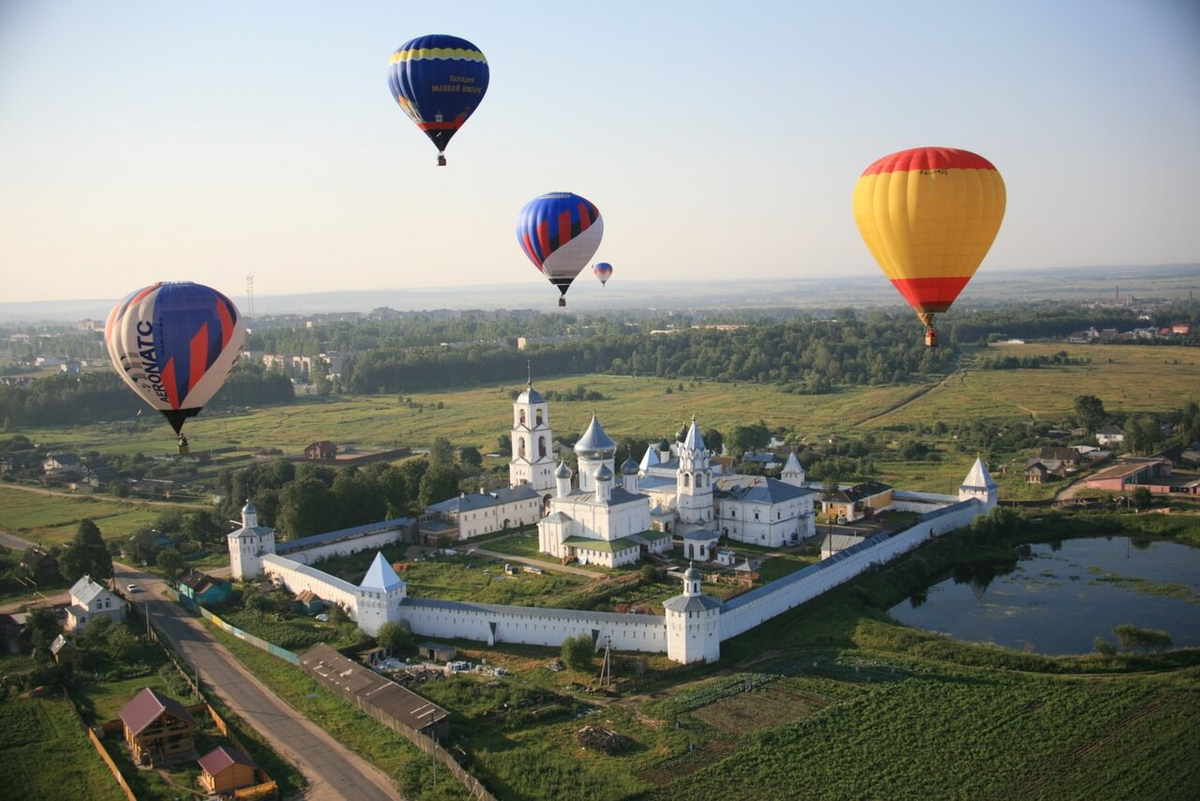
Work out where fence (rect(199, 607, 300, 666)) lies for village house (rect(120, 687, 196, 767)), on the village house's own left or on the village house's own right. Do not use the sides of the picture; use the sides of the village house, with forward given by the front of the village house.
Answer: on the village house's own left

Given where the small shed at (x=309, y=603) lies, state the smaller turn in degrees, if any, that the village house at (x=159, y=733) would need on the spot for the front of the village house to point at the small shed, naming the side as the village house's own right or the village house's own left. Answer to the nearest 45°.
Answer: approximately 90° to the village house's own left

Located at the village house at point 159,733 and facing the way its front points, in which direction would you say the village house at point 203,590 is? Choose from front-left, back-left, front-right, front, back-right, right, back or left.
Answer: back-left

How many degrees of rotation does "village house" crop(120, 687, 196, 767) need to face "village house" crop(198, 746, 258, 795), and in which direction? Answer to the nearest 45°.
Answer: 0° — it already faces it

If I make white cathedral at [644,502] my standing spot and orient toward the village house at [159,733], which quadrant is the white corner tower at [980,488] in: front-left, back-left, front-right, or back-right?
back-left

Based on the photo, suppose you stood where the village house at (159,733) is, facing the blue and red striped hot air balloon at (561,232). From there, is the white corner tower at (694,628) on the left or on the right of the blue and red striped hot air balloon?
right

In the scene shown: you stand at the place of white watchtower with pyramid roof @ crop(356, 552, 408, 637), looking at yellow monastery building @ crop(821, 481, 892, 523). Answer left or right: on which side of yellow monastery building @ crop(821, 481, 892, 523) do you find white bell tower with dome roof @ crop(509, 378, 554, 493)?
left

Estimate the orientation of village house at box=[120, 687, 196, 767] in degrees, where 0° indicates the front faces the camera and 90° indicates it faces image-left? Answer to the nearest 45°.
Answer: approximately 315°

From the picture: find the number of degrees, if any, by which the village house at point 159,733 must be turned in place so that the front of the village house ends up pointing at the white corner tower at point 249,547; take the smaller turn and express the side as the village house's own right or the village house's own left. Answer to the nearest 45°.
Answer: approximately 135° to the village house's own left
